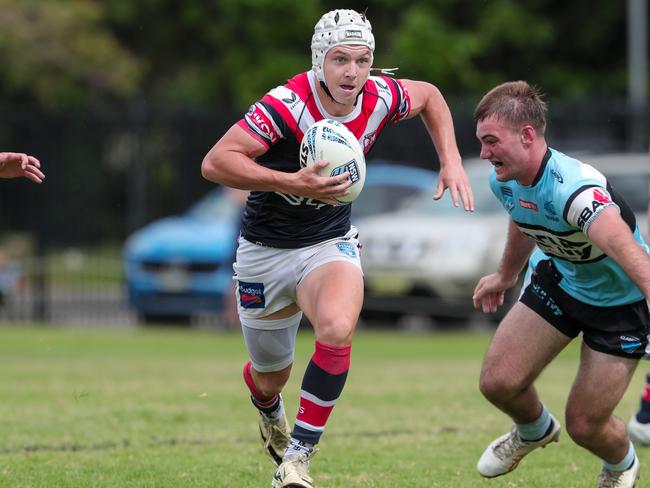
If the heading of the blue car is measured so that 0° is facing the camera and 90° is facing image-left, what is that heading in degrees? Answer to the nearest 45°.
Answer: approximately 45°

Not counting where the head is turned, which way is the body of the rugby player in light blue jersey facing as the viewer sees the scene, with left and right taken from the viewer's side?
facing the viewer and to the left of the viewer

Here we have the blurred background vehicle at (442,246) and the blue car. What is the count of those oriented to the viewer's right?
0

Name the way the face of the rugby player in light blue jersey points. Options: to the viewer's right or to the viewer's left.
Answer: to the viewer's left

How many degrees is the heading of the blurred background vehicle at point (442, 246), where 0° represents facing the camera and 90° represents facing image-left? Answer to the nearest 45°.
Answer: approximately 45°

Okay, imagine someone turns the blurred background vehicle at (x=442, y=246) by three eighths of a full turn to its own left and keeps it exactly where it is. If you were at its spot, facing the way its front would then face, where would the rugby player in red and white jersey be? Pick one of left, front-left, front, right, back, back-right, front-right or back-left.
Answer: right
